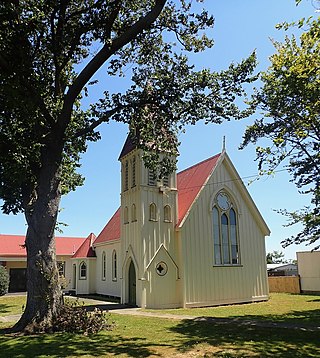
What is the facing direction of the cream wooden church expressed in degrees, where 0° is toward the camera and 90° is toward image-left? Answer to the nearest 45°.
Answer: approximately 315°

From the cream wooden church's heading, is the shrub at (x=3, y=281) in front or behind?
behind

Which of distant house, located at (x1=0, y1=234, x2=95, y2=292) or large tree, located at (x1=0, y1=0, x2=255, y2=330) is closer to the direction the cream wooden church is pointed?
the large tree

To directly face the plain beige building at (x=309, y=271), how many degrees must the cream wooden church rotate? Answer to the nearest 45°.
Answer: approximately 90° to its left

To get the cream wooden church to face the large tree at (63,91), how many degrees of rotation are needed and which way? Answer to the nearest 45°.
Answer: approximately 90° to its right

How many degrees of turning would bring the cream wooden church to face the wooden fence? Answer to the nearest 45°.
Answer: approximately 90° to its left
